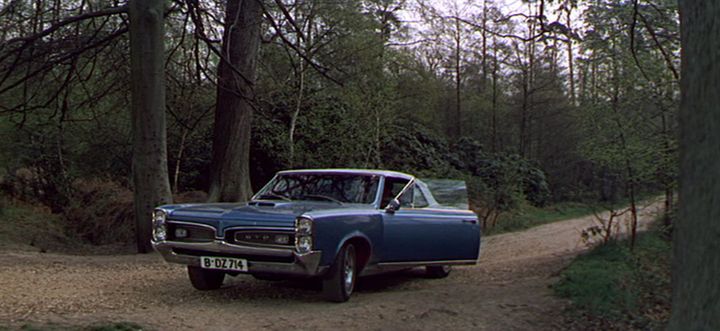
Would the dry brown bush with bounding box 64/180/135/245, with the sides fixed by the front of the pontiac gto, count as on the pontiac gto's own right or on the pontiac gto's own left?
on the pontiac gto's own right

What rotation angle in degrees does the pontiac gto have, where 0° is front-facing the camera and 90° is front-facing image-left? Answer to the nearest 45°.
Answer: approximately 45°

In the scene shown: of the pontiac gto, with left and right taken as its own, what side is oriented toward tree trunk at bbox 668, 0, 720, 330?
left

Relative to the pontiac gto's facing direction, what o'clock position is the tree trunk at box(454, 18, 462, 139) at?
The tree trunk is roughly at 5 o'clock from the pontiac gto.
